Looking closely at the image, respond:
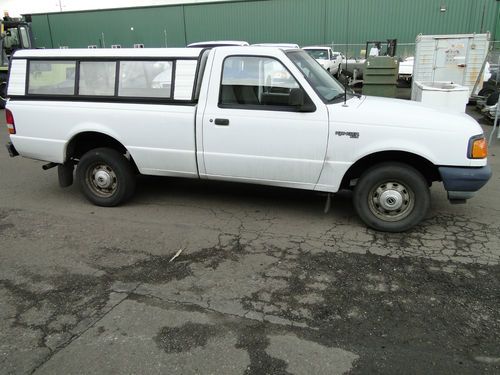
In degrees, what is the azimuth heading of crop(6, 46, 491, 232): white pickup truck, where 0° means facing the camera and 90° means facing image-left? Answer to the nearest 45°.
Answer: approximately 270°
